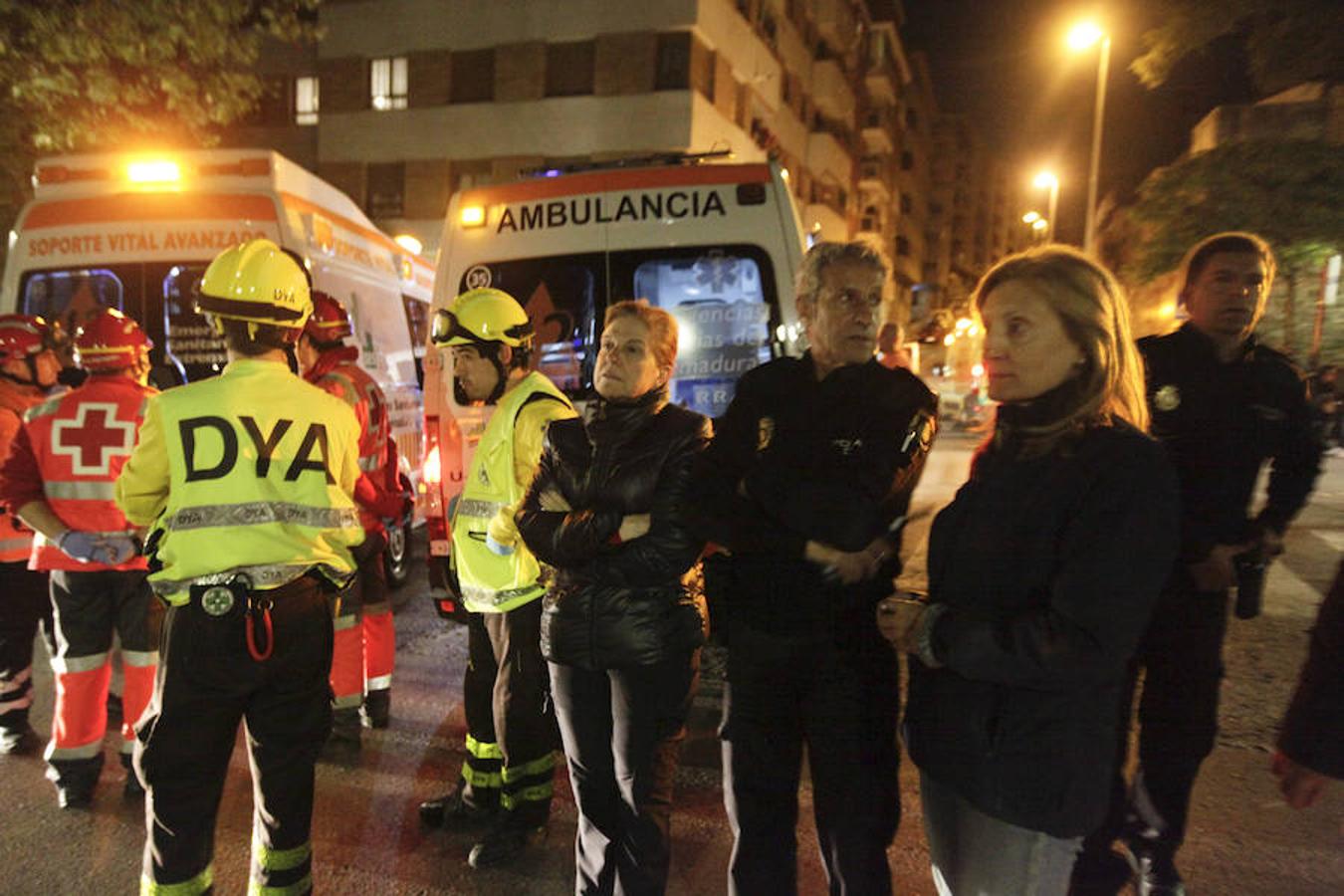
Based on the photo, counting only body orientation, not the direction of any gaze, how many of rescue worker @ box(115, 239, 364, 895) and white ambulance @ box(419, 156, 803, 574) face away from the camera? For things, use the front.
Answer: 2

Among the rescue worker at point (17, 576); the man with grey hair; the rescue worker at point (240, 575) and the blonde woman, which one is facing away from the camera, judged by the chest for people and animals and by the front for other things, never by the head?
the rescue worker at point (240, 575)

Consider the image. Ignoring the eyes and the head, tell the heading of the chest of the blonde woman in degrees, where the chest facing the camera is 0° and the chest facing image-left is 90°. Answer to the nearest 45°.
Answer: approximately 45°

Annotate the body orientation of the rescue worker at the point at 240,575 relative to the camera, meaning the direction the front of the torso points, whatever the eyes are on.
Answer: away from the camera

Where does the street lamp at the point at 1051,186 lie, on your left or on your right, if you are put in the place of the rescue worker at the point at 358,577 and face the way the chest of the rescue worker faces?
on your right

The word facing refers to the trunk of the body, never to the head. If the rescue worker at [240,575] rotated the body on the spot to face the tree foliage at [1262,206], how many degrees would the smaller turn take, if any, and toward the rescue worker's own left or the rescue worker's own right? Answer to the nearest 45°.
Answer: approximately 90° to the rescue worker's own right

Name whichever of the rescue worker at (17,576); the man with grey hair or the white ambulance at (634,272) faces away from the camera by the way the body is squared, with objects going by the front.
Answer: the white ambulance

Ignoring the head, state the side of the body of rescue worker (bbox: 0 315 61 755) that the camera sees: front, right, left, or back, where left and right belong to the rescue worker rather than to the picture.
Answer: right

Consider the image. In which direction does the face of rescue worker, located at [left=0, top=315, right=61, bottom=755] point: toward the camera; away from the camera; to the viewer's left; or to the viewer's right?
to the viewer's right

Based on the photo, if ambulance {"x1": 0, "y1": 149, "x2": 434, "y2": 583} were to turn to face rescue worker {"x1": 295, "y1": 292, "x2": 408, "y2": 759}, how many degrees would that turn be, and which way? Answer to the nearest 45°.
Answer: approximately 135° to its right

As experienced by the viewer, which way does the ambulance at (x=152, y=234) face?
facing away from the viewer and to the right of the viewer

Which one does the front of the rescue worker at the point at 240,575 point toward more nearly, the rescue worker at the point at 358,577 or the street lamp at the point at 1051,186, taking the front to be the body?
the rescue worker

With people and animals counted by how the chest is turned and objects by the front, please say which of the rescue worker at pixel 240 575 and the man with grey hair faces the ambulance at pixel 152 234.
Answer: the rescue worker

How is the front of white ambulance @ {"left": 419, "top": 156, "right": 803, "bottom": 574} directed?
away from the camera

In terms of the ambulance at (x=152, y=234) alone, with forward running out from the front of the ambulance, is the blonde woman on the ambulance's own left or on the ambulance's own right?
on the ambulance's own right

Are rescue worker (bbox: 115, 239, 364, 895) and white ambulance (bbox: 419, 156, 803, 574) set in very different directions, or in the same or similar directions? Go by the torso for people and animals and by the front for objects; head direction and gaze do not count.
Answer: same or similar directions

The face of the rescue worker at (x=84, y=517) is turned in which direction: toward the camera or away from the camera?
away from the camera

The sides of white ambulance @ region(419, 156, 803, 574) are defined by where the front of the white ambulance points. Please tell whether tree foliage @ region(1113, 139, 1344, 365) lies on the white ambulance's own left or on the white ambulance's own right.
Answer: on the white ambulance's own right
